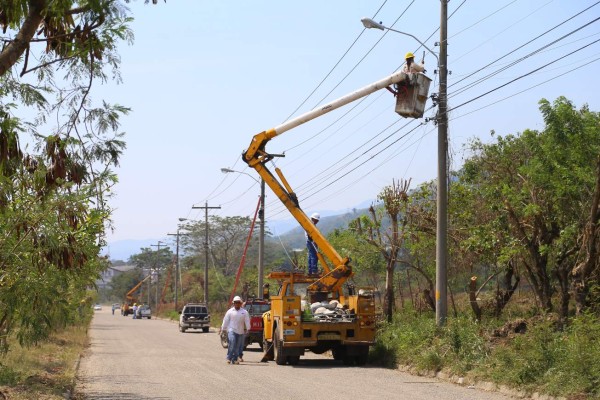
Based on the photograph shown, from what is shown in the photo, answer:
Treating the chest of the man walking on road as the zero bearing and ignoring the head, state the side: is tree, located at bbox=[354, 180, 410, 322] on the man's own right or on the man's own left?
on the man's own left

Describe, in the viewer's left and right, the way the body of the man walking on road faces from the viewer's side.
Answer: facing the viewer

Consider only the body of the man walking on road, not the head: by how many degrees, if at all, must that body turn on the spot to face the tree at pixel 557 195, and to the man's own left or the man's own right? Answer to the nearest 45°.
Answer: approximately 90° to the man's own left

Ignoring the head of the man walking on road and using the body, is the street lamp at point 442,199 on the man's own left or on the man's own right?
on the man's own left

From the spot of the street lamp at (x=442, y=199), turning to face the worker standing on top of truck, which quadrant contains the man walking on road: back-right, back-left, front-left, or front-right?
front-left

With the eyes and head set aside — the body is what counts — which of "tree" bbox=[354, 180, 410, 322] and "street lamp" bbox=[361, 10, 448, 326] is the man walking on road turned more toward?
the street lamp

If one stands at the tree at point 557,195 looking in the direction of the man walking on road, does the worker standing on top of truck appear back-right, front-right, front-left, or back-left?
front-right

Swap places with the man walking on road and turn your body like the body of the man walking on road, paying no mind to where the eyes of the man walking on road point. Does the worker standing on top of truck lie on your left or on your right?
on your left
